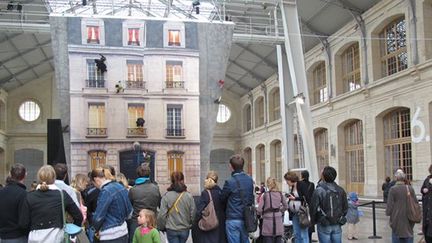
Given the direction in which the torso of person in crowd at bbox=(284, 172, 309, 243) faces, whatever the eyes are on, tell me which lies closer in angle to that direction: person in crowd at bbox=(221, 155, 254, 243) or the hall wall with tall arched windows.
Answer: the person in crowd

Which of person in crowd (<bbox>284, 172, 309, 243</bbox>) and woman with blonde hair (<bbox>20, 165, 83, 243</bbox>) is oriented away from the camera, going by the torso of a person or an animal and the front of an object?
the woman with blonde hair

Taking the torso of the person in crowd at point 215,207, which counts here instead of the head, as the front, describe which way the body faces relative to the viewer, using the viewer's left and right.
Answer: facing away from the viewer

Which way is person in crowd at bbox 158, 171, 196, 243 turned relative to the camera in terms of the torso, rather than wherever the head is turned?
away from the camera

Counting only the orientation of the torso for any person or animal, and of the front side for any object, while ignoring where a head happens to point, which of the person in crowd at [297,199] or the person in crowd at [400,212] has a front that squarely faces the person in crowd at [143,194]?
the person in crowd at [297,199]

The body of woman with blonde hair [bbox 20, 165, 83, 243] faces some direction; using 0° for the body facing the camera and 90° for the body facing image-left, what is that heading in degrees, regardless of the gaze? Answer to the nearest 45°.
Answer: approximately 180°

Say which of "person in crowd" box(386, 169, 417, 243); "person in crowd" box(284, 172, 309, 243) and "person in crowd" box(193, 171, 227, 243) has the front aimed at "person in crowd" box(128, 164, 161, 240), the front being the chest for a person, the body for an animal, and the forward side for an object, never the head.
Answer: "person in crowd" box(284, 172, 309, 243)

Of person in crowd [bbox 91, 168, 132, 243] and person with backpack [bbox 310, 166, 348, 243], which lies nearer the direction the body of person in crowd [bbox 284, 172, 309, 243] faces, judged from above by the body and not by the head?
the person in crowd

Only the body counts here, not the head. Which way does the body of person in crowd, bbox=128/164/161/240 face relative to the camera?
away from the camera

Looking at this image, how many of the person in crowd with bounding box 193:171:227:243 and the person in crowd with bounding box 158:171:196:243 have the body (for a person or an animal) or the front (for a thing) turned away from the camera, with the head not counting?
2
